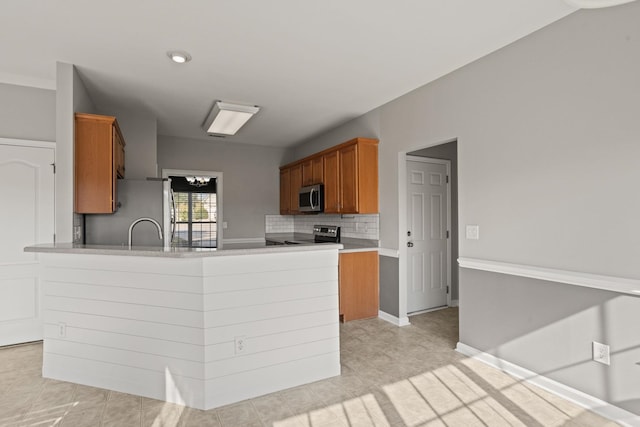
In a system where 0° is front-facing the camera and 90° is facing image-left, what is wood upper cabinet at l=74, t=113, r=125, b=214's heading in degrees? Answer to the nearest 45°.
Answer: approximately 270°

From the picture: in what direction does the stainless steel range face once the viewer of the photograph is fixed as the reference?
facing the viewer and to the left of the viewer

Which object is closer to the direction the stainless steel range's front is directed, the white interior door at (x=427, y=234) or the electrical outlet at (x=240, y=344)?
the electrical outlet

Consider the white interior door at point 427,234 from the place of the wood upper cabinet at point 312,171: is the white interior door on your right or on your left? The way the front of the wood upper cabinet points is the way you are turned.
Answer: on your left

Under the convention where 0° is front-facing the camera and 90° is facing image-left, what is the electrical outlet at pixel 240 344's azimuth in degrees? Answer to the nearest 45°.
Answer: approximately 0°

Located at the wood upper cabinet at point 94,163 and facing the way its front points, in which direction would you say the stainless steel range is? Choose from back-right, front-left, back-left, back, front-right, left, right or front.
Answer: front

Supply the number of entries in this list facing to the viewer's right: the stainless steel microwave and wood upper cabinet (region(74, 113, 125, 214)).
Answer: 1

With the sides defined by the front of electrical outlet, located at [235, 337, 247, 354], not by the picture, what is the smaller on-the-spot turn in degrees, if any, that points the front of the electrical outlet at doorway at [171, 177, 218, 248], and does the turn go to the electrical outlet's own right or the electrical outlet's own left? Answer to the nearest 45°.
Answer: approximately 180°

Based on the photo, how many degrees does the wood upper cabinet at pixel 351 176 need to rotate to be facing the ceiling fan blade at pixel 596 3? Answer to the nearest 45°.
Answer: approximately 90° to its left

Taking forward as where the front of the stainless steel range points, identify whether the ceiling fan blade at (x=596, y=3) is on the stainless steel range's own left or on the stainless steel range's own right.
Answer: on the stainless steel range's own left

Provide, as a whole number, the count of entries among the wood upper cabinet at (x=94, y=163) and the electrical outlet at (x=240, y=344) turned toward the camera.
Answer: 1
